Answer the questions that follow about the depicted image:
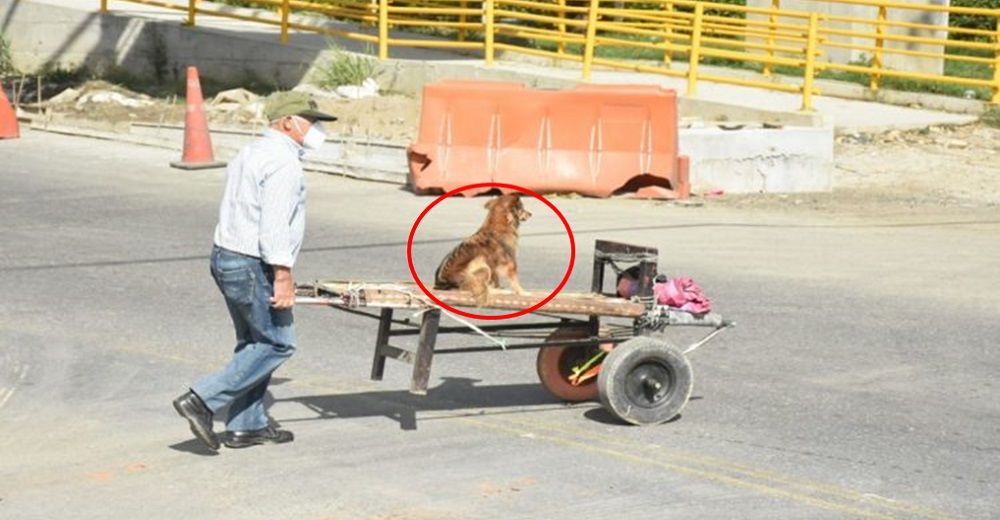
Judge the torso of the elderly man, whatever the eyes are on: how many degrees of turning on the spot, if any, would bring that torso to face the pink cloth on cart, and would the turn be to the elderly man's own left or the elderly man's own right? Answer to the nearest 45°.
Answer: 0° — they already face it

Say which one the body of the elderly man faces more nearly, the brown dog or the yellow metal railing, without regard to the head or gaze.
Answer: the brown dog

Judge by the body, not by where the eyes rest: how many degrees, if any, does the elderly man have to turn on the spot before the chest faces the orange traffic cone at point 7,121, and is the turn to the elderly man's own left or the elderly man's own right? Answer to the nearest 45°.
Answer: approximately 90° to the elderly man's own left

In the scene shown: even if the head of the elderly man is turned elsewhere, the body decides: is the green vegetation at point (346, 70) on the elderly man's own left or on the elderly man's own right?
on the elderly man's own left

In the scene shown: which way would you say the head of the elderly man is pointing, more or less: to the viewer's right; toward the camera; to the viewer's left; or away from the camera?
to the viewer's right

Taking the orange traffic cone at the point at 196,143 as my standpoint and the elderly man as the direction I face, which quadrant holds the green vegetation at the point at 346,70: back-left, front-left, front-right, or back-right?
back-left

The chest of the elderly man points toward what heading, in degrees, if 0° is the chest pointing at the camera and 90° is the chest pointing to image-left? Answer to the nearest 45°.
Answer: approximately 270°

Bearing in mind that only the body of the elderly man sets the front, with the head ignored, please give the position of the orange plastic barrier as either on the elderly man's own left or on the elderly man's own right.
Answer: on the elderly man's own left

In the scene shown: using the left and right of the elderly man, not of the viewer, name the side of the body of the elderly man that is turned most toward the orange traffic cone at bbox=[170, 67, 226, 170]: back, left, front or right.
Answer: left

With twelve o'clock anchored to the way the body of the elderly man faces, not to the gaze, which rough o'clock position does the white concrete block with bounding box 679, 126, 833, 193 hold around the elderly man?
The white concrete block is roughly at 10 o'clock from the elderly man.

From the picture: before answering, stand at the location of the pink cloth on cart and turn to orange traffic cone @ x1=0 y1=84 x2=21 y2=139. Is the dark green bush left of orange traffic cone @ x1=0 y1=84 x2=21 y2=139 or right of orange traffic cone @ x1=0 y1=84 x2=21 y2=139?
right
